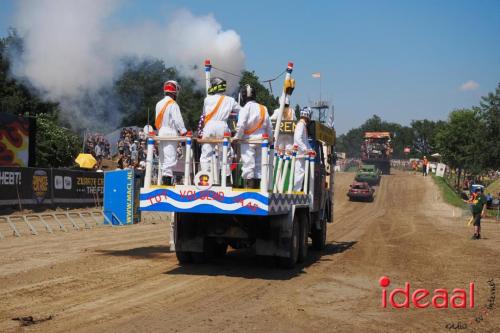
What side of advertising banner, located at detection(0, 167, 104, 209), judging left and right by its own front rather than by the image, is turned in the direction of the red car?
left

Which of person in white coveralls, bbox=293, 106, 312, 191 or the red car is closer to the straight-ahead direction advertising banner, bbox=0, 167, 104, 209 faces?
the person in white coveralls

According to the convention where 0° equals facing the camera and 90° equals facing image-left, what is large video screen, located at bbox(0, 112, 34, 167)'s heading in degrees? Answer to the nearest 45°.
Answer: approximately 315°

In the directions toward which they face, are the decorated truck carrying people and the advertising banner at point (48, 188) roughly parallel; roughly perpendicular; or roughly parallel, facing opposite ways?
roughly perpendicular
